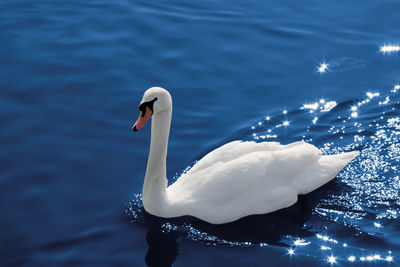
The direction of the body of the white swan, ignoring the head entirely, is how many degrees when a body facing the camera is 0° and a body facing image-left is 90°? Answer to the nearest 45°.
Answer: approximately 90°
